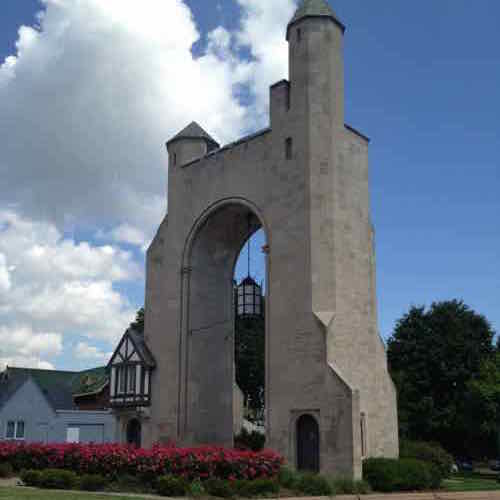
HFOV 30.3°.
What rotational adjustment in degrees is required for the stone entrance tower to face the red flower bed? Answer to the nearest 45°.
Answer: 0° — it already faces it

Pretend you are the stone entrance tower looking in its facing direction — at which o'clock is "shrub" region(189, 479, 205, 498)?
The shrub is roughly at 11 o'clock from the stone entrance tower.

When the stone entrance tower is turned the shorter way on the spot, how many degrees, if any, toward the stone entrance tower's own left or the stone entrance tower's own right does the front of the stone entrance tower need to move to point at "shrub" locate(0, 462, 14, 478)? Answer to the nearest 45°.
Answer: approximately 45° to the stone entrance tower's own right

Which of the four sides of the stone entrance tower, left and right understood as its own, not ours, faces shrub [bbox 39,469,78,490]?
front

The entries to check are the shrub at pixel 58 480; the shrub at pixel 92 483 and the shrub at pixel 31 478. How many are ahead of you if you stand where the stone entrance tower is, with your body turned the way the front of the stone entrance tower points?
3

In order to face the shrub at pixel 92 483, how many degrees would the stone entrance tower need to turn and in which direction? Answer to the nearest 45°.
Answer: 0° — it already faces it

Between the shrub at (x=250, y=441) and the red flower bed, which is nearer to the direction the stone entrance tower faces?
the red flower bed

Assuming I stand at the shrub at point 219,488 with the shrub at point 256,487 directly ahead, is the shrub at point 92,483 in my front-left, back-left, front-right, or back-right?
back-left

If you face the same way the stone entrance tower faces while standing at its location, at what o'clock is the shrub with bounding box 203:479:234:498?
The shrub is roughly at 11 o'clock from the stone entrance tower.

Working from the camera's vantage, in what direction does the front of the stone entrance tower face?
facing the viewer and to the left of the viewer

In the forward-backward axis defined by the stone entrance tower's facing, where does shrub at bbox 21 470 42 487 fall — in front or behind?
in front
